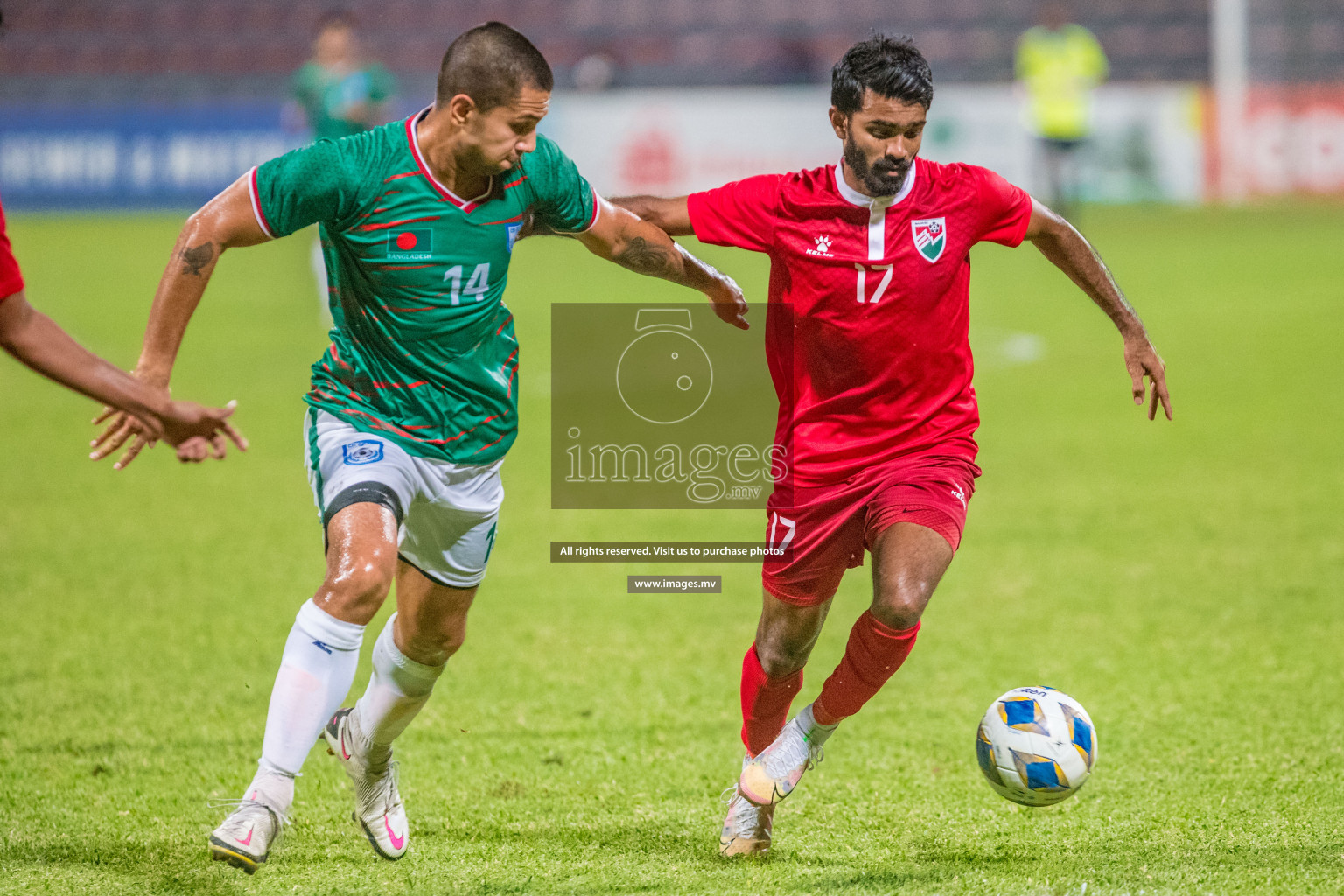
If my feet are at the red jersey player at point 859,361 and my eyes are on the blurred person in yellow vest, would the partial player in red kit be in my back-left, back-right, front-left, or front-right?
back-left

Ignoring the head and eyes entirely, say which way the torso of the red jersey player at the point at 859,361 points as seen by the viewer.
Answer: toward the camera

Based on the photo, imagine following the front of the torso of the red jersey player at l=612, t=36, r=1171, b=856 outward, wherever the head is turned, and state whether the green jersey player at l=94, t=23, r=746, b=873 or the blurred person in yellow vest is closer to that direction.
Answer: the green jersey player

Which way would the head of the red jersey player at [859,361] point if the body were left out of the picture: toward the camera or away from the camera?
toward the camera

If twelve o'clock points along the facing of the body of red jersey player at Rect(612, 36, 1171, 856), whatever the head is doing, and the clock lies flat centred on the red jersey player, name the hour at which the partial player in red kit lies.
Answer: The partial player in red kit is roughly at 2 o'clock from the red jersey player.

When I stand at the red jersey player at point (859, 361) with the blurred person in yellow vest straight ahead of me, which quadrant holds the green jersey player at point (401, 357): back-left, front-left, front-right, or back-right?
back-left

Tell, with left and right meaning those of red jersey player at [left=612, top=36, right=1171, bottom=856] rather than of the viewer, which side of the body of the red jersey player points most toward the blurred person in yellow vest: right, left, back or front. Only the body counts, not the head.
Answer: back

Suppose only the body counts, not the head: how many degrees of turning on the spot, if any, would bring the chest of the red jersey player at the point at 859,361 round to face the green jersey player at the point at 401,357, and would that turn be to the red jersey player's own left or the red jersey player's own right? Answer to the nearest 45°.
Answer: approximately 90° to the red jersey player's own right
